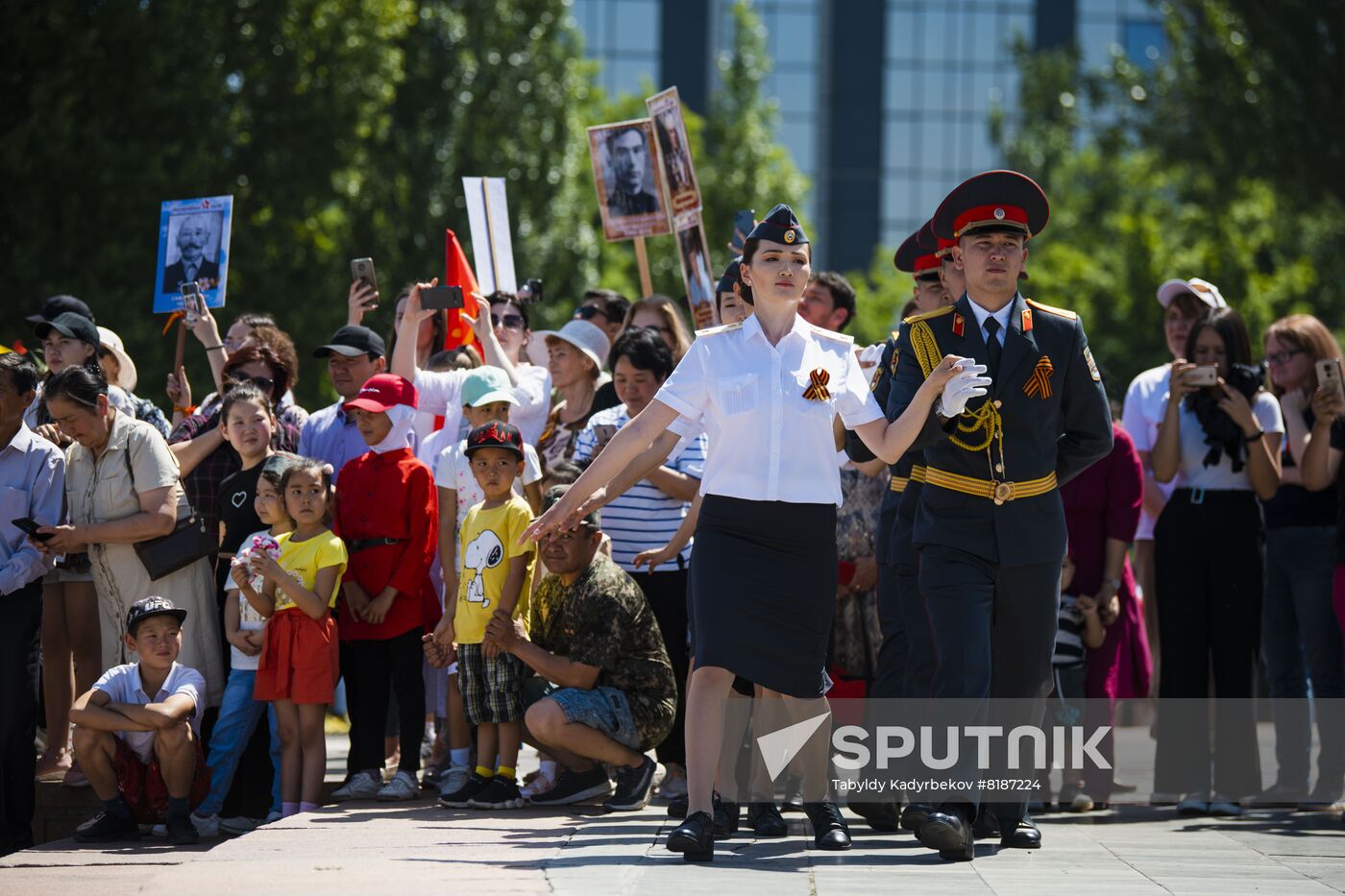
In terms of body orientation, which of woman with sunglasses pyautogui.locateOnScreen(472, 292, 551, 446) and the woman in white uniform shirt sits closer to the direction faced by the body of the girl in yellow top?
the woman in white uniform shirt

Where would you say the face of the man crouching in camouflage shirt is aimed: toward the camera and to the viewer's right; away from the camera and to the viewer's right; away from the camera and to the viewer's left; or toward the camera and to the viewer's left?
toward the camera and to the viewer's left

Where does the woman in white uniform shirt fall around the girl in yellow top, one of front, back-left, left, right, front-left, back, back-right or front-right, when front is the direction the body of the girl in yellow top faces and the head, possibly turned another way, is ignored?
left

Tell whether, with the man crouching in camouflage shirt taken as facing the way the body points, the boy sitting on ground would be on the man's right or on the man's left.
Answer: on the man's right

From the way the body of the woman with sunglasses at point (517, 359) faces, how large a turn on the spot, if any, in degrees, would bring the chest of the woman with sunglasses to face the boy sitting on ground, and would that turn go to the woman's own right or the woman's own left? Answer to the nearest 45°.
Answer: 0° — they already face them

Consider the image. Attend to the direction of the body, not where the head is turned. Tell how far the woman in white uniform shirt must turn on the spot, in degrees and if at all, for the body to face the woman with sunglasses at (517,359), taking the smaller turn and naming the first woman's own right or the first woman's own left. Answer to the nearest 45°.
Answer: approximately 180°

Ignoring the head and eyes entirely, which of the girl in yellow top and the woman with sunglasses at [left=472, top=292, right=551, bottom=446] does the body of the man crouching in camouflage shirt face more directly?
the girl in yellow top

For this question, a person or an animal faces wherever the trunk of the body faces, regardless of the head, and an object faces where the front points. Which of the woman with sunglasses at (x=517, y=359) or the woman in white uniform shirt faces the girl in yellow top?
the woman with sunglasses

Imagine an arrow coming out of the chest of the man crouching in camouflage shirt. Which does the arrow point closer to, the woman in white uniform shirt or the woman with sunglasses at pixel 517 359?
the woman in white uniform shirt

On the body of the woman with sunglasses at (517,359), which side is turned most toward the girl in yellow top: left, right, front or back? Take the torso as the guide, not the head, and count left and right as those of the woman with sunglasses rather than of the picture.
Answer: front

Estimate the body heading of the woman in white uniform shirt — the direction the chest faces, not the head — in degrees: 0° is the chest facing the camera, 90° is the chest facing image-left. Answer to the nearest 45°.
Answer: approximately 0°
